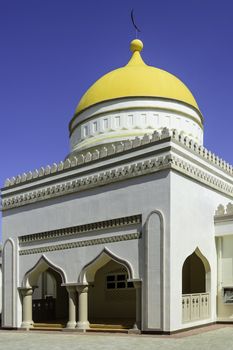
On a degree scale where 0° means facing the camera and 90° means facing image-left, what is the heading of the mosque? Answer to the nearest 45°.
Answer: approximately 45°
